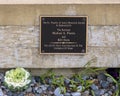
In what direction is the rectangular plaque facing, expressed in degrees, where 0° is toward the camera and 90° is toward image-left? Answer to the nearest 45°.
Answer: approximately 0°
